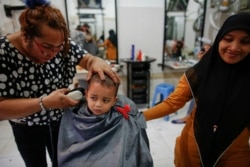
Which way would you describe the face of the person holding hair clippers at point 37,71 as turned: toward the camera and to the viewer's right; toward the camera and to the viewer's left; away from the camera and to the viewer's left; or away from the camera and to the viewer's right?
toward the camera and to the viewer's right

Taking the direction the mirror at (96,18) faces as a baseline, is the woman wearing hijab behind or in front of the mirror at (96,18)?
in front

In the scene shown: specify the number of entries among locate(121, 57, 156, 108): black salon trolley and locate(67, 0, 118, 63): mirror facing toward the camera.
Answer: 2

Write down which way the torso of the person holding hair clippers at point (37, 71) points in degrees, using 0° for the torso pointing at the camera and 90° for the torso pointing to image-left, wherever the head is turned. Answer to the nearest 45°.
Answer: approximately 315°

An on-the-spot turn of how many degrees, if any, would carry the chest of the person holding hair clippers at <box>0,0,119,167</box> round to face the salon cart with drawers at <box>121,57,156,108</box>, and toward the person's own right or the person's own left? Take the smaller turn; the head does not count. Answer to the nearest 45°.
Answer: approximately 90° to the person's own left

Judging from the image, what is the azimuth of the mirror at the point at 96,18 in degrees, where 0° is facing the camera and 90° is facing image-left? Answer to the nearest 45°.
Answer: approximately 0°

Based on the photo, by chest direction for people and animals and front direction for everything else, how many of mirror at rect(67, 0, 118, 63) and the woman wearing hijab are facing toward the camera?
2

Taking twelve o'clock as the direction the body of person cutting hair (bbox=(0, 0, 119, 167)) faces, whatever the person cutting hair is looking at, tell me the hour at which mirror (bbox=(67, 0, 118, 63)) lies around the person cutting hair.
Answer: The mirror is roughly at 8 o'clock from the person cutting hair.
